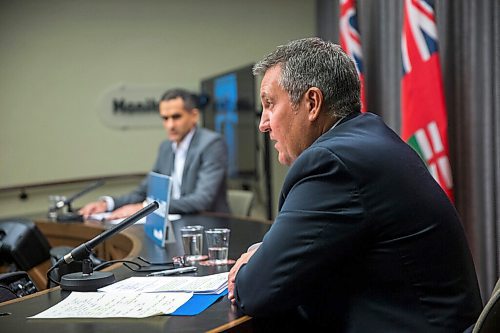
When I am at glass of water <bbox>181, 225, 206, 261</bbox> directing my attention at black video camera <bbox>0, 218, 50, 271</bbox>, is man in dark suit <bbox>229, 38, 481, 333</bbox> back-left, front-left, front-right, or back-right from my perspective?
back-left

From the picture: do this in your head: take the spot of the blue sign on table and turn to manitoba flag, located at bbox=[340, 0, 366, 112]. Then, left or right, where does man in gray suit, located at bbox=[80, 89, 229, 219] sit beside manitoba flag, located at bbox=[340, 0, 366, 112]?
left

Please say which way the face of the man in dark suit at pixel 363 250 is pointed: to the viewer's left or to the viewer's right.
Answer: to the viewer's left

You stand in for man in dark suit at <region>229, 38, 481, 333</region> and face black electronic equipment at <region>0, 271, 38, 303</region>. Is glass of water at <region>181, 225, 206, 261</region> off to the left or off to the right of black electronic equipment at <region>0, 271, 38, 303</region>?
right

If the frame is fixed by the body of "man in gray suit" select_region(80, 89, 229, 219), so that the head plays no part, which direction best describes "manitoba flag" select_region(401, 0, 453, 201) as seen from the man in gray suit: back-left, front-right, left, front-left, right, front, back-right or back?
left

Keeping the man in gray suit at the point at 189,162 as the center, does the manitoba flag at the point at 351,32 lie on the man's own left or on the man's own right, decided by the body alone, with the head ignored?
on the man's own left

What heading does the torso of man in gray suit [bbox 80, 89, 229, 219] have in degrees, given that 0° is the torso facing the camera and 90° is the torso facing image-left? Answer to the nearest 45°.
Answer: approximately 45°

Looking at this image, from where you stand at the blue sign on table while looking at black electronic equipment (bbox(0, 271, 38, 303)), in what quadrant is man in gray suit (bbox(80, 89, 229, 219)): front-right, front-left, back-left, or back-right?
back-right

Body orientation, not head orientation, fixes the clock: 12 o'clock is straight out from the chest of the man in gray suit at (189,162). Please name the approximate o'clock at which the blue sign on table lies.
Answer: The blue sign on table is roughly at 11 o'clock from the man in gray suit.

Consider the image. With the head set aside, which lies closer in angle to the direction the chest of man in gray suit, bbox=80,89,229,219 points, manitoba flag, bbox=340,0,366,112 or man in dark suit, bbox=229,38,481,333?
the man in dark suit

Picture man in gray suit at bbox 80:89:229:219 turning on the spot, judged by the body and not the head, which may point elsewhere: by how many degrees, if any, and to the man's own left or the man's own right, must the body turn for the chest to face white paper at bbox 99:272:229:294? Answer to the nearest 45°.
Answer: approximately 45° to the man's own left

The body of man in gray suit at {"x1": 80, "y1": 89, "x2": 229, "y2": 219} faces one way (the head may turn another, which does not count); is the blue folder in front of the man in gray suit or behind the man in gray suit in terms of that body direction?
in front
